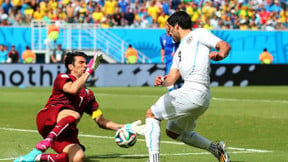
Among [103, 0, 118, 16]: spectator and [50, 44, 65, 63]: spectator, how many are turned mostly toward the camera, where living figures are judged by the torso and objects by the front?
2

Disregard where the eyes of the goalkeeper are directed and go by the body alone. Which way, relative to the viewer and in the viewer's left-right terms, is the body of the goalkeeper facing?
facing the viewer and to the right of the viewer

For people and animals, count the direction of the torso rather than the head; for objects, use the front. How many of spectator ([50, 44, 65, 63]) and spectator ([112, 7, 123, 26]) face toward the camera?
2

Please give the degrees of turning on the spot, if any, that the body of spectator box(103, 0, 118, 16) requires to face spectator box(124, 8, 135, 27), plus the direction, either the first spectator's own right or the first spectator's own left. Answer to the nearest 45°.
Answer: approximately 90° to the first spectator's own left

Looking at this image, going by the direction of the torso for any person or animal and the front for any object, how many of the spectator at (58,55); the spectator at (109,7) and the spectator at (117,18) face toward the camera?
3

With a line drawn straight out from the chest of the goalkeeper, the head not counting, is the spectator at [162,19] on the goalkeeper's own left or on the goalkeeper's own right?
on the goalkeeper's own left

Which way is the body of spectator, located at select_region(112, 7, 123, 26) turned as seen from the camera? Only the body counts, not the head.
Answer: toward the camera

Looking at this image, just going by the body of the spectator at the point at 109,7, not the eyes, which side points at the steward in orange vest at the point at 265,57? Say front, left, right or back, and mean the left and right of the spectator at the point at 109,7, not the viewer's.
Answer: left

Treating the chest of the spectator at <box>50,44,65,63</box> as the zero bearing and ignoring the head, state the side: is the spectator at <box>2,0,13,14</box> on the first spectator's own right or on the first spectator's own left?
on the first spectator's own right

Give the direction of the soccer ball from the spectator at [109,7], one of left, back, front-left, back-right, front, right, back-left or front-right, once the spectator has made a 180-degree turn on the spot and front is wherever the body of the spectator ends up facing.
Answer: back

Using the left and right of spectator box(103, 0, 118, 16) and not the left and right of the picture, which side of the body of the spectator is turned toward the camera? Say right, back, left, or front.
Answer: front

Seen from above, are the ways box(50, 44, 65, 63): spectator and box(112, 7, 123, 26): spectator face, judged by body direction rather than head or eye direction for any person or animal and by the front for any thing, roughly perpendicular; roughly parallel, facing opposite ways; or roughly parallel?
roughly parallel

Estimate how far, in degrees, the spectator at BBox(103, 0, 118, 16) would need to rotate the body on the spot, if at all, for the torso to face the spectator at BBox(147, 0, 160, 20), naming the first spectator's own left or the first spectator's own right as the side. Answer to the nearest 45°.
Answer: approximately 90° to the first spectator's own left

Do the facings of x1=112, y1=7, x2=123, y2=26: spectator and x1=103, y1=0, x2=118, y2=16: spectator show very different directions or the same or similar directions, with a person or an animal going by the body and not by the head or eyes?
same or similar directions
